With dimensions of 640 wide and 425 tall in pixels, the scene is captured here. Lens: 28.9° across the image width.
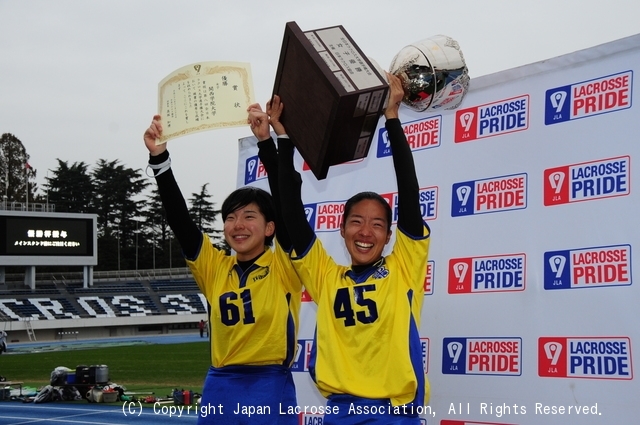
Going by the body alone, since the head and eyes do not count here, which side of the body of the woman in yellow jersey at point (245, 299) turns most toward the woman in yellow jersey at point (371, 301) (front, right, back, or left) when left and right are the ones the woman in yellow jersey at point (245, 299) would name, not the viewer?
left

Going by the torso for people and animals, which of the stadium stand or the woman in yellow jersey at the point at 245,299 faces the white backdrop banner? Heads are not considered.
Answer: the stadium stand

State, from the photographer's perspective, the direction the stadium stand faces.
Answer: facing the viewer

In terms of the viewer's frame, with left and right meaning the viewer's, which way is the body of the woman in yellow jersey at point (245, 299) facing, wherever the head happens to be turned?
facing the viewer and to the left of the viewer

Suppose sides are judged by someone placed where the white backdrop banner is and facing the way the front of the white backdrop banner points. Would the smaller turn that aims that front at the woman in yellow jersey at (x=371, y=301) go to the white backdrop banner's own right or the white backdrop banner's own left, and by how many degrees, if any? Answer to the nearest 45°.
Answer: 0° — it already faces them

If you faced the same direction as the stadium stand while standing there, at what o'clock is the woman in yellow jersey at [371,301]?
The woman in yellow jersey is roughly at 12 o'clock from the stadium stand.

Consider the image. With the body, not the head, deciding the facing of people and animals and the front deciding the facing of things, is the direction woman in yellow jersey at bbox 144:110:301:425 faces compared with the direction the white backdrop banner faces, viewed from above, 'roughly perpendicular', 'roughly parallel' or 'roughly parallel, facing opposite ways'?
roughly parallel

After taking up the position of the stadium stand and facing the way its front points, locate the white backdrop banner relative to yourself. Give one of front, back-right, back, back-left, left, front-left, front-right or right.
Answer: front

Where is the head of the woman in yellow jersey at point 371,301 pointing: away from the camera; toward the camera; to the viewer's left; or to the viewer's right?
toward the camera

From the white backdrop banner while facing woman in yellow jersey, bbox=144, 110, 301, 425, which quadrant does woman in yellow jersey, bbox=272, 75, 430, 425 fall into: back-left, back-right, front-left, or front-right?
front-left

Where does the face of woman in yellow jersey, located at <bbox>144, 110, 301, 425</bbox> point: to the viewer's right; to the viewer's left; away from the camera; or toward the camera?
toward the camera

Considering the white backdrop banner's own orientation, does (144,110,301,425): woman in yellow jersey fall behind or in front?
in front

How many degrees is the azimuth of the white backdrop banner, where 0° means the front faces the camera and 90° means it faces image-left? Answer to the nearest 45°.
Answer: approximately 45°

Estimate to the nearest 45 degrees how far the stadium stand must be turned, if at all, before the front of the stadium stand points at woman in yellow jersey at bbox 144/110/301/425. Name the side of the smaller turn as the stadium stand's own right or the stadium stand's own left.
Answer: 0° — it already faces them

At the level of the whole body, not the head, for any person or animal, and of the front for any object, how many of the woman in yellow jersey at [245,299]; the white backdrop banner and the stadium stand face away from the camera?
0
